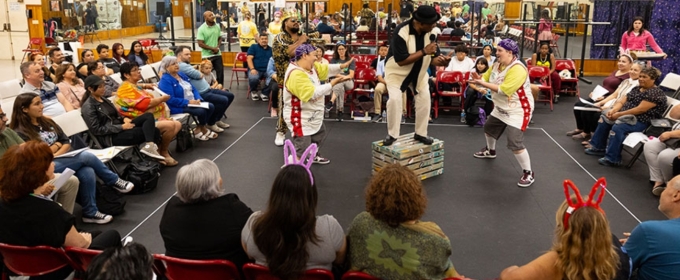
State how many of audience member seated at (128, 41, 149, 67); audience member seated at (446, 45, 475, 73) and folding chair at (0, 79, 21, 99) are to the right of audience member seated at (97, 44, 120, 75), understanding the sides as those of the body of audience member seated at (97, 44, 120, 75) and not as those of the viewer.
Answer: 1

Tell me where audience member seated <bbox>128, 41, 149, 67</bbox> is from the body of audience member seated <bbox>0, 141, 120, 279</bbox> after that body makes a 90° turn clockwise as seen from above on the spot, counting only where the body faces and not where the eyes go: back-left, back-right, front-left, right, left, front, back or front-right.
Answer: back-left

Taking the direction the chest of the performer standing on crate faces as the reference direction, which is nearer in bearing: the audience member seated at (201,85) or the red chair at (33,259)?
the red chair

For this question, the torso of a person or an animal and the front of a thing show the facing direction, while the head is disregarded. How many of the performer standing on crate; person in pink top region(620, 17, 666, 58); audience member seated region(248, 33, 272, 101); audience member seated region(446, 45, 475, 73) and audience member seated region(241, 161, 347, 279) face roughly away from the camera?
1

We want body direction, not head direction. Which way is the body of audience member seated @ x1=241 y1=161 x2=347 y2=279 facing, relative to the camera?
away from the camera

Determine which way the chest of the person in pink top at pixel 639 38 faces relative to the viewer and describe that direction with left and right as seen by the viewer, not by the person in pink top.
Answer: facing the viewer

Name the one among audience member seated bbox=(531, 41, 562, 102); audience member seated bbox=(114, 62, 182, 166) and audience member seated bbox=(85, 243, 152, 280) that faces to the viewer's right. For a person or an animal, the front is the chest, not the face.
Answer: audience member seated bbox=(114, 62, 182, 166)

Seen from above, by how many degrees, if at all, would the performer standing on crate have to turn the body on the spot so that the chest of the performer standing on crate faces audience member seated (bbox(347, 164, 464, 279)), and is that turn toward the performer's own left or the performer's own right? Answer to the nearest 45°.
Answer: approximately 45° to the performer's own right

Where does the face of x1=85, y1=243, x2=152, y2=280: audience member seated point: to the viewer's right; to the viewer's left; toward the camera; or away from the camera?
away from the camera

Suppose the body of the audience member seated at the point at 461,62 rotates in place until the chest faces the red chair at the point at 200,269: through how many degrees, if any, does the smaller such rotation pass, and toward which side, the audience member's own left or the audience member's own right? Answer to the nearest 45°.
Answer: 0° — they already face it

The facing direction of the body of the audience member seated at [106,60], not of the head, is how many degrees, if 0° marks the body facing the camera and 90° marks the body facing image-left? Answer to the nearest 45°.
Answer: approximately 315°

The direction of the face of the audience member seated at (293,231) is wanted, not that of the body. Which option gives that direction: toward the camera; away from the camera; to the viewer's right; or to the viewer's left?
away from the camera

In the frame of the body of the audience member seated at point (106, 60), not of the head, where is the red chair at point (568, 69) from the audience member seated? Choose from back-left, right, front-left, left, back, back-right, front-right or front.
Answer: front-left

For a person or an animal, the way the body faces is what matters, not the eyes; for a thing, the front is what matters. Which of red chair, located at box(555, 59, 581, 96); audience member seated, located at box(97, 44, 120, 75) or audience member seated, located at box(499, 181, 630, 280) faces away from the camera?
audience member seated, located at box(499, 181, 630, 280)

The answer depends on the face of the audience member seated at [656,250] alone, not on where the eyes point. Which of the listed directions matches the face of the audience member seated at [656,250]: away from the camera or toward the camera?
away from the camera

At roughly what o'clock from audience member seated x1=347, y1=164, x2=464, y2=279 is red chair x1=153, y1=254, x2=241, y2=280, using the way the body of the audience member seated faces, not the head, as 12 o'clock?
The red chair is roughly at 9 o'clock from the audience member seated.

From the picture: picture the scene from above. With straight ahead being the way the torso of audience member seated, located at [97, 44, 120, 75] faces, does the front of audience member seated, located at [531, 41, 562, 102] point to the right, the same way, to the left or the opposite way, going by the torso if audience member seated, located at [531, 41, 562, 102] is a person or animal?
to the right
